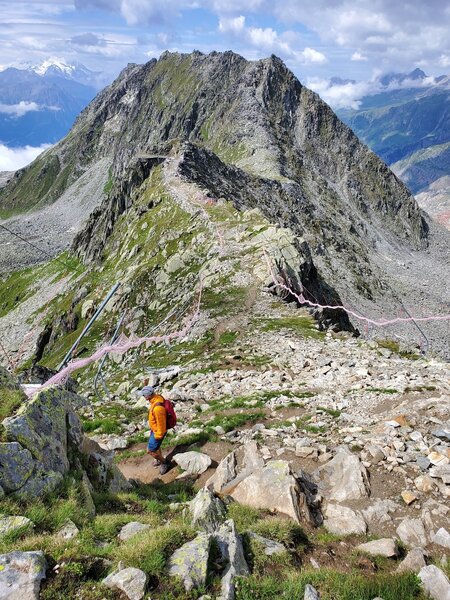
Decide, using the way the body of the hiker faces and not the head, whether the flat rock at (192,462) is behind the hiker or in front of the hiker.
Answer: behind

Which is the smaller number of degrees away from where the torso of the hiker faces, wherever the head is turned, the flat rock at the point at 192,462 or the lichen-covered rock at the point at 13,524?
the lichen-covered rock

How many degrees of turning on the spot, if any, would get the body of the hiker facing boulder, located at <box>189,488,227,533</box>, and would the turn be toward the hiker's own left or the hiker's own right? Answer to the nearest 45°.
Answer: approximately 90° to the hiker's own left

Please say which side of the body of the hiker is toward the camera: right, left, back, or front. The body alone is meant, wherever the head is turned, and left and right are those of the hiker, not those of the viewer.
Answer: left

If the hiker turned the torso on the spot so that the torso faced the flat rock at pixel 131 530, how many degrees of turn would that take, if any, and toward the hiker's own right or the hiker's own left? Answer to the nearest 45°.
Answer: approximately 90° to the hiker's own left

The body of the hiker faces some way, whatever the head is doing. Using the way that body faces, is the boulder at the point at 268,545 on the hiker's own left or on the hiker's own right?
on the hiker's own left

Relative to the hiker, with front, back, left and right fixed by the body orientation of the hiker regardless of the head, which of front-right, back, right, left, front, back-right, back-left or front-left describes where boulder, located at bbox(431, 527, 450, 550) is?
back-left

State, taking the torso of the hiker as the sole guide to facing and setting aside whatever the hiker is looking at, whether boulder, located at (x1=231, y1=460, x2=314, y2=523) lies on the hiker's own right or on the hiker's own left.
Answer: on the hiker's own left

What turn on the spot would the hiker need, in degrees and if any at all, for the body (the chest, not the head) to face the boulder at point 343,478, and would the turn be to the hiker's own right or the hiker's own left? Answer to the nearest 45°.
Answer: approximately 135° to the hiker's own left

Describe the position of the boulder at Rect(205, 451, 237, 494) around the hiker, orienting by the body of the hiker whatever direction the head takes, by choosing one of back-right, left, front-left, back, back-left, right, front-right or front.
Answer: back-left
